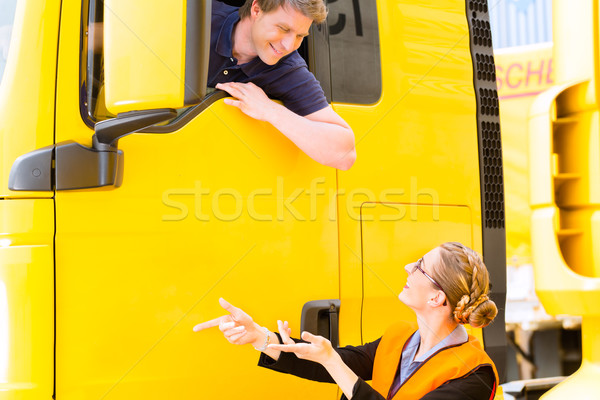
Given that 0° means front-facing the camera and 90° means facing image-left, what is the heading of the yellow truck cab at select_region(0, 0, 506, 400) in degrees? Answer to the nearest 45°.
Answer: approximately 90°

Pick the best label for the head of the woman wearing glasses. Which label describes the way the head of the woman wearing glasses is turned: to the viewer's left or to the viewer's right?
to the viewer's left
